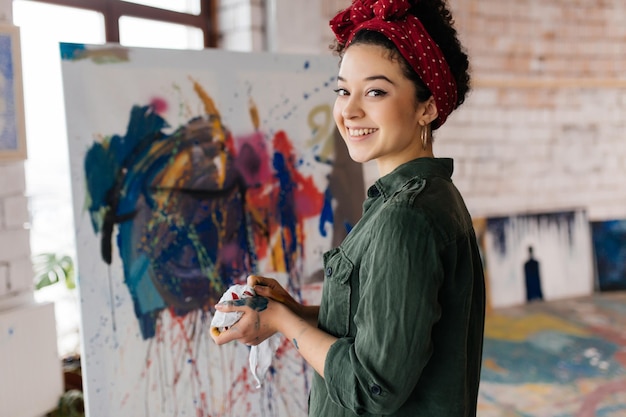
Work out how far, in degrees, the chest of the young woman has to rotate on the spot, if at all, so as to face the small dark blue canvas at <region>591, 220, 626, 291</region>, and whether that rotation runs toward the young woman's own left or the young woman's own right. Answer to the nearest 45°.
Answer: approximately 135° to the young woman's own right

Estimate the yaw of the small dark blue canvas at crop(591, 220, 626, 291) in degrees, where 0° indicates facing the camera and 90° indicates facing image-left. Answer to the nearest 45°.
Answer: approximately 0°

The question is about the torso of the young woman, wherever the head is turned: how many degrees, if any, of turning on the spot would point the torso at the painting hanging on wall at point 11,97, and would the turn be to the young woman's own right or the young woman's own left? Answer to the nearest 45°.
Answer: approximately 45° to the young woman's own right

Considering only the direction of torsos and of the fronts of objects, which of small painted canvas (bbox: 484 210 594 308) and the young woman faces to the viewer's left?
the young woman

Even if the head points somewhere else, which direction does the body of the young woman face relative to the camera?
to the viewer's left

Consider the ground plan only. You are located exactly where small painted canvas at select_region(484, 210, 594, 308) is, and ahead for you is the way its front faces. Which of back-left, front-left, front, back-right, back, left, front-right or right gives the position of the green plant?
front-right

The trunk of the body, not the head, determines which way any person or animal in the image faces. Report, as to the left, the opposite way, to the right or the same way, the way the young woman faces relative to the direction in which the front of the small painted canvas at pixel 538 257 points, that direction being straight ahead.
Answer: to the right

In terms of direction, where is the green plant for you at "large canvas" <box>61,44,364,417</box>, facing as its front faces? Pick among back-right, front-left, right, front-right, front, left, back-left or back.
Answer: back-right

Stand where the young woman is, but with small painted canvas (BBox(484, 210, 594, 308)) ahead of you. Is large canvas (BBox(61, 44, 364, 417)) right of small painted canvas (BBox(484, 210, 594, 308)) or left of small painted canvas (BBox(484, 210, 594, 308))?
left

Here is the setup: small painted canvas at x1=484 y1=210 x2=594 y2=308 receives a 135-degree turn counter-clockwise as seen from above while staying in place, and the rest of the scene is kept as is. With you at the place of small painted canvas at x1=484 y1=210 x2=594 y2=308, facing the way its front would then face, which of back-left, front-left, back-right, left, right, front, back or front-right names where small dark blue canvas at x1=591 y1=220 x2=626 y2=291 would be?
front

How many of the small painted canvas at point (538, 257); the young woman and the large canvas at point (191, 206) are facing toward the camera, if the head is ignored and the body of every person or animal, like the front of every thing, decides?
2

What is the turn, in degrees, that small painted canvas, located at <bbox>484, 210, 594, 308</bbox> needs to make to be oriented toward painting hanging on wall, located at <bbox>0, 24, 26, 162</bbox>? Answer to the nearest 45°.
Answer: approximately 45° to its right

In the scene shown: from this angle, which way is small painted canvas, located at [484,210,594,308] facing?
toward the camera
